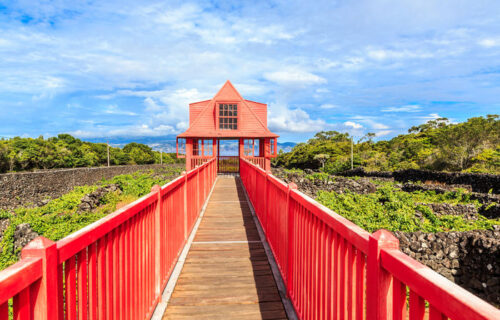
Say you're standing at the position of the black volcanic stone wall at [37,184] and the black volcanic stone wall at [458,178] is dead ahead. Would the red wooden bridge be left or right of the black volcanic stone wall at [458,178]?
right

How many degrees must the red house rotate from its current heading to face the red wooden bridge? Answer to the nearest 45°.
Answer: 0° — it already faces it

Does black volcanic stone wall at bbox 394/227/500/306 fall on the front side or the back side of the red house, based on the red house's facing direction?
on the front side

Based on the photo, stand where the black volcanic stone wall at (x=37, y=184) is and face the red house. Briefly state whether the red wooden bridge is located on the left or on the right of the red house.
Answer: right

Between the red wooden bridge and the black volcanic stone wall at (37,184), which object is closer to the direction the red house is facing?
the red wooden bridge

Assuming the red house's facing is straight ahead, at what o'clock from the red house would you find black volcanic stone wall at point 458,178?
The black volcanic stone wall is roughly at 9 o'clock from the red house.

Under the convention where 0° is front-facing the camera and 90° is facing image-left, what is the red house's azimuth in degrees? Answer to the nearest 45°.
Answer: approximately 0°
